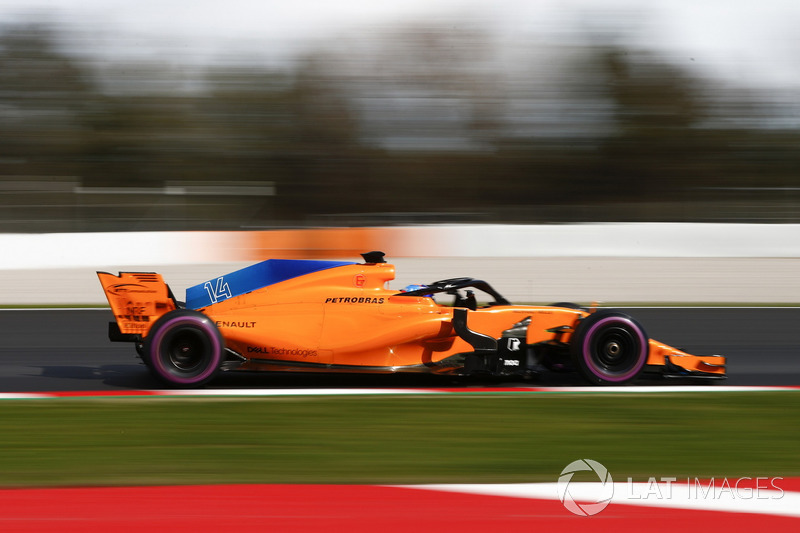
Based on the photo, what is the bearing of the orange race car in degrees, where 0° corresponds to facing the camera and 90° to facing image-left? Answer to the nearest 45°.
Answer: approximately 270°
